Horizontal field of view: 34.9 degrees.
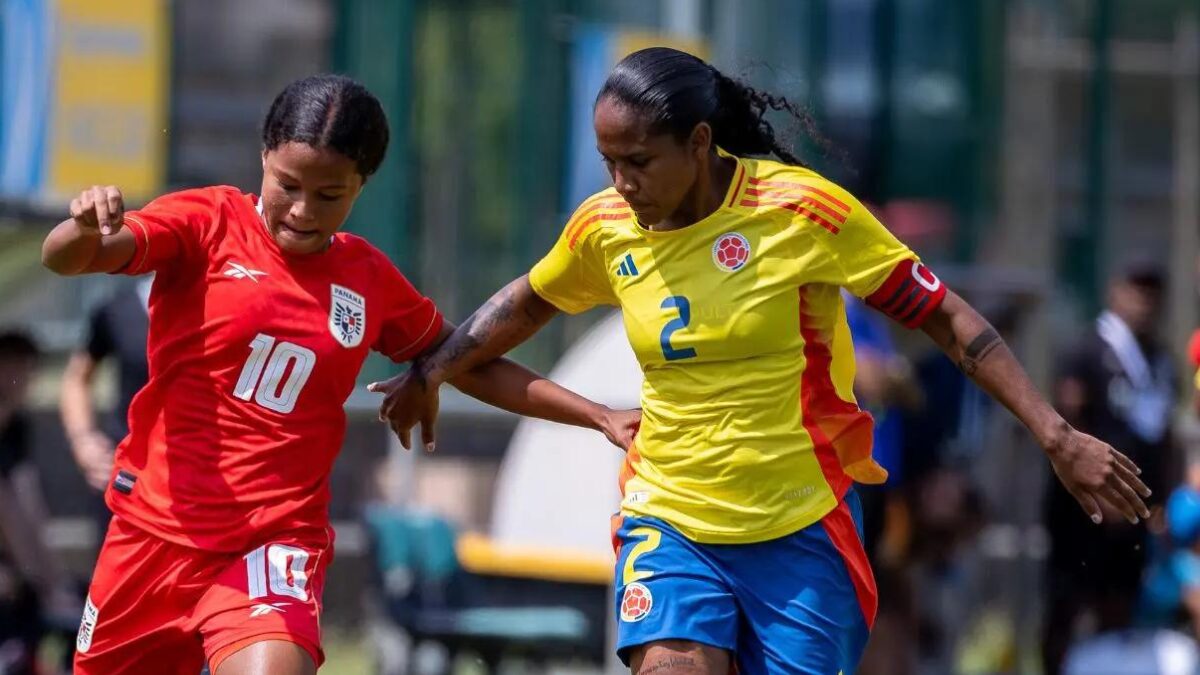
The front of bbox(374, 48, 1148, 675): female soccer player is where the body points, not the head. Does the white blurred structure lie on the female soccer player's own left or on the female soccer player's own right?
on the female soccer player's own right

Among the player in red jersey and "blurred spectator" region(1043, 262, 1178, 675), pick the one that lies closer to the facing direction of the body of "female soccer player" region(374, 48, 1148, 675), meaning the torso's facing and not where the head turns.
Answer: the player in red jersey

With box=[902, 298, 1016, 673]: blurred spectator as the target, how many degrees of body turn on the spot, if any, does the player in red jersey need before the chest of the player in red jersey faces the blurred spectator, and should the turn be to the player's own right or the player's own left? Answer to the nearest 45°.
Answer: approximately 135° to the player's own left

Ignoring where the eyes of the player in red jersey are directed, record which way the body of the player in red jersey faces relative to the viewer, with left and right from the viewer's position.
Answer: facing the viewer

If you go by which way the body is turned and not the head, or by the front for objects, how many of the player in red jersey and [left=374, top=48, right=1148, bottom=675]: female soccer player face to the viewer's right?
0

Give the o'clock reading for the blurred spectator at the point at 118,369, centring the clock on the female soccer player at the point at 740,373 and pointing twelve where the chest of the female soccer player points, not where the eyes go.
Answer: The blurred spectator is roughly at 5 o'clock from the female soccer player.

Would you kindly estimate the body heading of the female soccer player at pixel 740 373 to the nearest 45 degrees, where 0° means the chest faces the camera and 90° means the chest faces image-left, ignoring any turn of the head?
approximately 45°

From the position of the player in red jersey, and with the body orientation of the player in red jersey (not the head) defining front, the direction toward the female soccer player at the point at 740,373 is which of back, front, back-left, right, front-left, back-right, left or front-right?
left

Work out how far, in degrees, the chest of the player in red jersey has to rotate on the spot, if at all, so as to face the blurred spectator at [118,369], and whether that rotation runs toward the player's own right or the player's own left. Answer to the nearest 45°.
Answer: approximately 180°

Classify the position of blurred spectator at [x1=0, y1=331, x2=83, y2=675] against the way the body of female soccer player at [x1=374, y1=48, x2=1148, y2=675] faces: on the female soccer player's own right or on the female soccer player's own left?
on the female soccer player's own right

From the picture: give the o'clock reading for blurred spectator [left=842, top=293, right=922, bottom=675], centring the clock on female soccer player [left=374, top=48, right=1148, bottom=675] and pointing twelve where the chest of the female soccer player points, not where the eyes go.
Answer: The blurred spectator is roughly at 5 o'clock from the female soccer player.

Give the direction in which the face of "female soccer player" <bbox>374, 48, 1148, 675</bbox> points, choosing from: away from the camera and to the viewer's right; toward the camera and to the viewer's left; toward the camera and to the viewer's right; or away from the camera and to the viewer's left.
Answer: toward the camera and to the viewer's left
